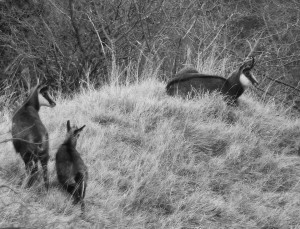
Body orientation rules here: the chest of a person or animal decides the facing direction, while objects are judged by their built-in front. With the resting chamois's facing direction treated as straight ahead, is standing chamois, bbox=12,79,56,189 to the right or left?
on its right

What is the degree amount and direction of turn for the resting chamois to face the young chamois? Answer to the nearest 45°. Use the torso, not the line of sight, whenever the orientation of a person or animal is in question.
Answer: approximately 90° to its right

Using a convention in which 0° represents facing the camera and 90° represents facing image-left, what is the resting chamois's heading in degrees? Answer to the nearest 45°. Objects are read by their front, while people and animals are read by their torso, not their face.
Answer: approximately 270°
